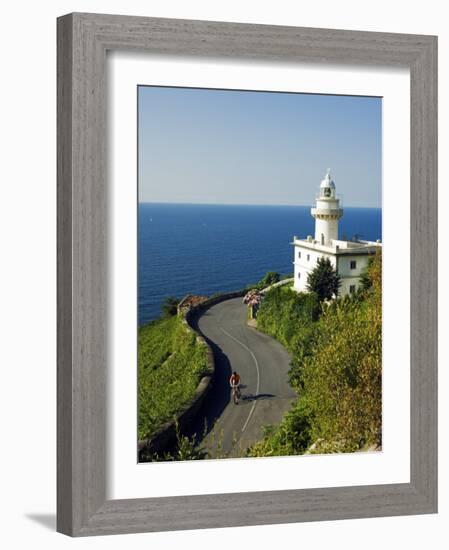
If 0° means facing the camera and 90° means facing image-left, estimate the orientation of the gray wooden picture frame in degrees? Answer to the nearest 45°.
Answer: approximately 315°
